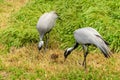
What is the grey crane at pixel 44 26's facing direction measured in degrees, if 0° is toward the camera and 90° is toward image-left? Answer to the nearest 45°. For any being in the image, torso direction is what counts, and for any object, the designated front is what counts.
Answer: approximately 45°

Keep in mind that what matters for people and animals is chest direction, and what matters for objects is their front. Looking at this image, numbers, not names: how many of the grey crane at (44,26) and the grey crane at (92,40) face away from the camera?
0

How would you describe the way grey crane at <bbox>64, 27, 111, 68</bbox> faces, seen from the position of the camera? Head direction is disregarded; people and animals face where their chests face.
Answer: facing to the left of the viewer

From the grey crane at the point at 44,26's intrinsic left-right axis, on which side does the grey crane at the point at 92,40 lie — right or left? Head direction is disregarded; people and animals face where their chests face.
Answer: on its left

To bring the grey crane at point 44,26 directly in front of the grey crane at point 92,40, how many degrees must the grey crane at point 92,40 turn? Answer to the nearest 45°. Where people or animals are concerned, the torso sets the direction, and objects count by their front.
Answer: approximately 45° to its right
